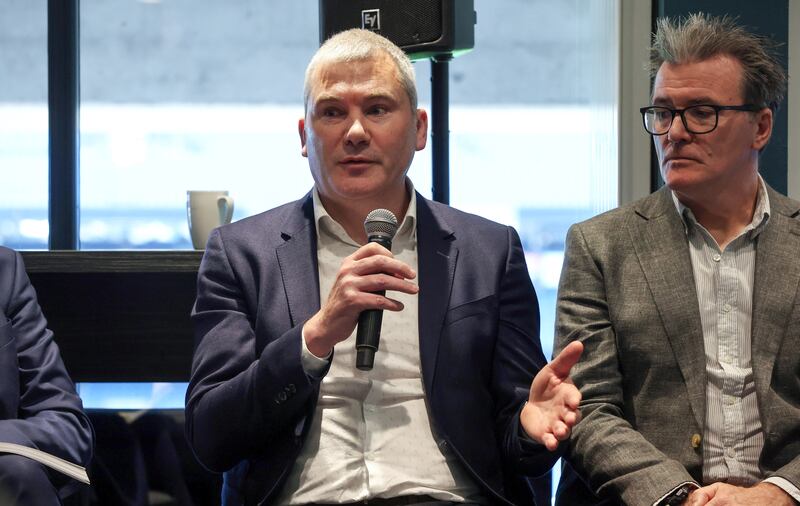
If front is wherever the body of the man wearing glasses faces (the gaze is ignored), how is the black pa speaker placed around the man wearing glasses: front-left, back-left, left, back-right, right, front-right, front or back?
back-right

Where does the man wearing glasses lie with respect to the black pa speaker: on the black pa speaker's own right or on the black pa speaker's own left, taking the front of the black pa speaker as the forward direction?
on the black pa speaker's own left

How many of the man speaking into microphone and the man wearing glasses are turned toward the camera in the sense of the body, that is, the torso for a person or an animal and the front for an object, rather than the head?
2

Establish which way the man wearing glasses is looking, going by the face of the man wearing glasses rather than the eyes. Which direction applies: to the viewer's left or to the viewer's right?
to the viewer's left

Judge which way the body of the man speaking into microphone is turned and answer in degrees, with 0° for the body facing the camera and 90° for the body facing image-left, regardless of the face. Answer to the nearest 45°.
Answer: approximately 0°

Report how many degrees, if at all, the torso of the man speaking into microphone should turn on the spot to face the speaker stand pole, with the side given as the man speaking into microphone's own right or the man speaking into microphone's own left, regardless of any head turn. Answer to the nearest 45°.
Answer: approximately 180°
